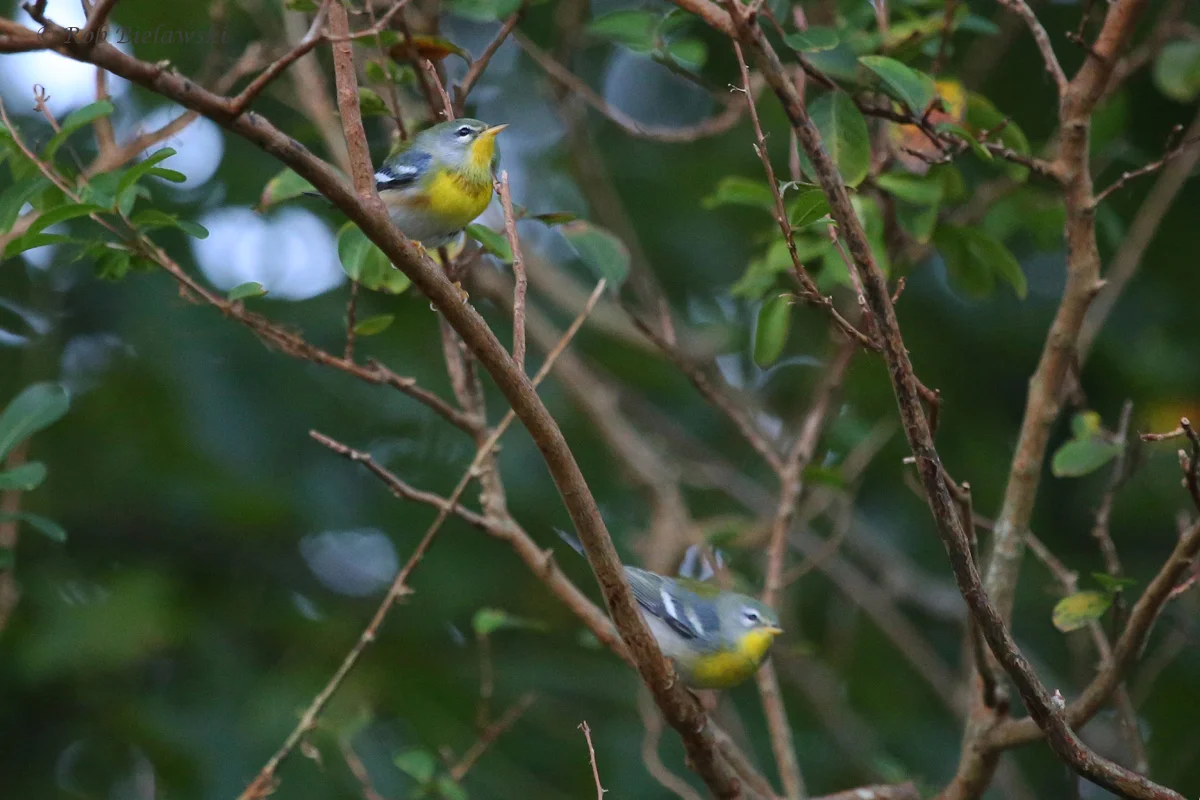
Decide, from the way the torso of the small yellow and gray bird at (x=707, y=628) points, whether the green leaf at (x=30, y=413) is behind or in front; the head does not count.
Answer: behind

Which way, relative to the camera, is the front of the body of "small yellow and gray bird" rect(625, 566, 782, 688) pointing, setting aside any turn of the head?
to the viewer's right
